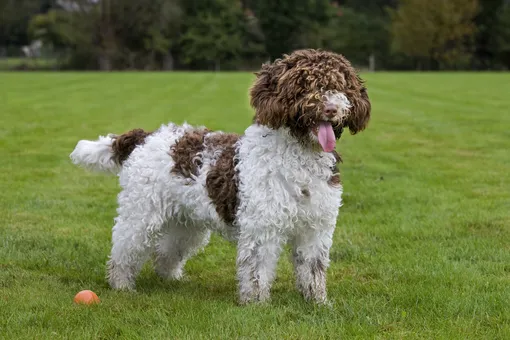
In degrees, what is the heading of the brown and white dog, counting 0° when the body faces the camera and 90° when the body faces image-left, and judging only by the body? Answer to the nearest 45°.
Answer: approximately 315°

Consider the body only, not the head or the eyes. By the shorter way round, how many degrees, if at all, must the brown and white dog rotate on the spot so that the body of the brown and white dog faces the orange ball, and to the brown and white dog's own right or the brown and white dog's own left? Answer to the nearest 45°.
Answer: approximately 135° to the brown and white dog's own right
